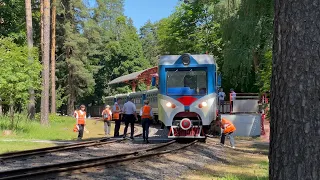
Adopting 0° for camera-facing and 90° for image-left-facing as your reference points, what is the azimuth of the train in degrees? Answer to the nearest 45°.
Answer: approximately 0°

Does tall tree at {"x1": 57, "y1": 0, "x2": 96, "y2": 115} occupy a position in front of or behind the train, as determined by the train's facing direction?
behind
